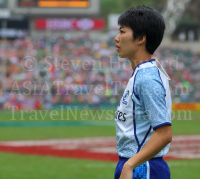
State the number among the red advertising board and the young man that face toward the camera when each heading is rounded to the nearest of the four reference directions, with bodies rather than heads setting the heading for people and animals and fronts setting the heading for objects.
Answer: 1

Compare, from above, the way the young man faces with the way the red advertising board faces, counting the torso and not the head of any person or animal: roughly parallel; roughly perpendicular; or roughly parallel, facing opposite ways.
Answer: roughly perpendicular

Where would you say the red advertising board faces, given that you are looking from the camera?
facing the viewer

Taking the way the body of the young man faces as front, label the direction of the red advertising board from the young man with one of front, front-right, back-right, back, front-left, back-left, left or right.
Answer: right

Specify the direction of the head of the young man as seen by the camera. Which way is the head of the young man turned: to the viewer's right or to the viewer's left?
to the viewer's left

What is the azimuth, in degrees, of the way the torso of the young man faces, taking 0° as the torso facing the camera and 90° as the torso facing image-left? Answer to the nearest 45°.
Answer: approximately 90°

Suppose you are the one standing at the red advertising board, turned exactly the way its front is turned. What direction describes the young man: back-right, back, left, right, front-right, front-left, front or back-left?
front
